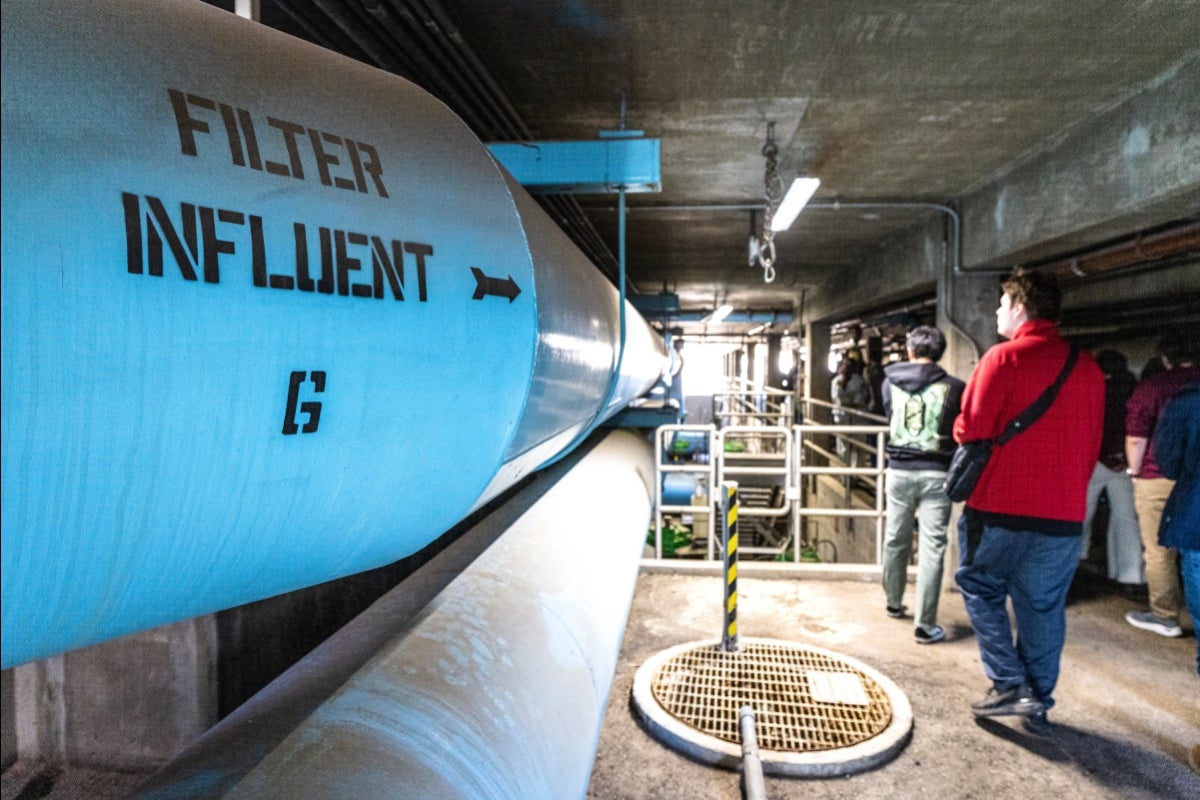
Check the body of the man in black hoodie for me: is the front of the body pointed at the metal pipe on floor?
no

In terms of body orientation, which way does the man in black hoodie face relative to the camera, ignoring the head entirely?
away from the camera

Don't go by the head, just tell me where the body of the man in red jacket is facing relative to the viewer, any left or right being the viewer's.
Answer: facing away from the viewer and to the left of the viewer

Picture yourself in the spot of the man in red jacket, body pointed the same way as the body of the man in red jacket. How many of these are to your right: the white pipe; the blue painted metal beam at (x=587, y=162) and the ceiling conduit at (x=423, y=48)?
0

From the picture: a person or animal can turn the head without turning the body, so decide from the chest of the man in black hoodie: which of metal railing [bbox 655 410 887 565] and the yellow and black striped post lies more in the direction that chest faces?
the metal railing

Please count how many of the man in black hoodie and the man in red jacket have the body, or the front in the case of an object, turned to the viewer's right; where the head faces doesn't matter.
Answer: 0

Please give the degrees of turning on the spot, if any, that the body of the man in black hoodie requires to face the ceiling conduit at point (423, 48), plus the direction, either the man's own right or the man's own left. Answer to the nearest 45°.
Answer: approximately 135° to the man's own left

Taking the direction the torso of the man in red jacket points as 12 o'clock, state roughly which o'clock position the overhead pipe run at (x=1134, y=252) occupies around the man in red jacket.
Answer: The overhead pipe run is roughly at 2 o'clock from the man in red jacket.

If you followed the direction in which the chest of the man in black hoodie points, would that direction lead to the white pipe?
no

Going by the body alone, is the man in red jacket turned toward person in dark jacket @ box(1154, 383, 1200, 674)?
no

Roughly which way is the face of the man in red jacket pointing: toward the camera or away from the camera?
away from the camera

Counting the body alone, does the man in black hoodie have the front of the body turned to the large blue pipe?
no

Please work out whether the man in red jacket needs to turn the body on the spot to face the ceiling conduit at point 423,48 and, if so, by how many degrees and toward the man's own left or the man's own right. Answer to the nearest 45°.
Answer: approximately 90° to the man's own left

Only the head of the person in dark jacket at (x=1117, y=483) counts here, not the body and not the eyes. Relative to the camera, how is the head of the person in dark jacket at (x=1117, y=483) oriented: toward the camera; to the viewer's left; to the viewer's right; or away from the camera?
away from the camera

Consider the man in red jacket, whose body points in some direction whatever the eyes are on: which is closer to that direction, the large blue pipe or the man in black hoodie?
the man in black hoodie
